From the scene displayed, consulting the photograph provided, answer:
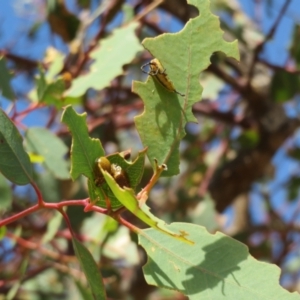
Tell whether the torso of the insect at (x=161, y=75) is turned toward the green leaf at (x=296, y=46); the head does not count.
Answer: no

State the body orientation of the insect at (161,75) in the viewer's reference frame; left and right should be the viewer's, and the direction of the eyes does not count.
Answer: facing to the left of the viewer
